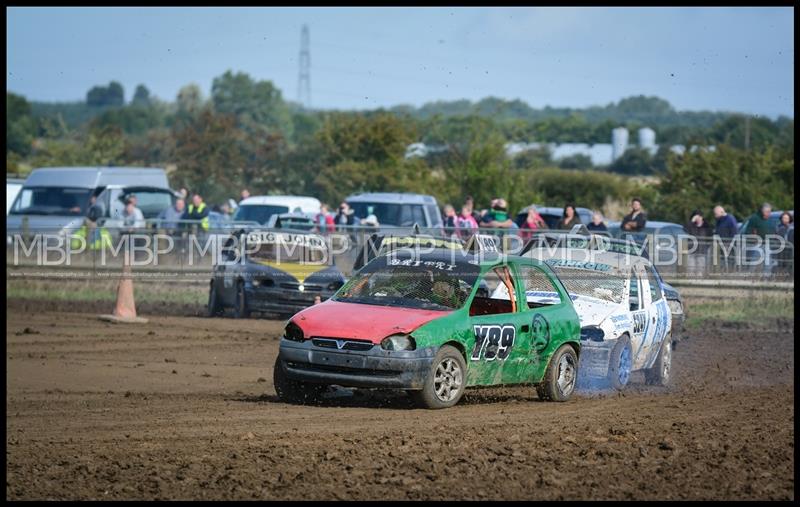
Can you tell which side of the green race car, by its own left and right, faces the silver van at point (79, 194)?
right

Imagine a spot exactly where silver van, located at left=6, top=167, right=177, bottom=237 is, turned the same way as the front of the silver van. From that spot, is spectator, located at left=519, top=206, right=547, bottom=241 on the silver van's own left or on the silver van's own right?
on the silver van's own left

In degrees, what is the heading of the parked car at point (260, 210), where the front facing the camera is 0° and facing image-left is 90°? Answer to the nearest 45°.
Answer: approximately 45°

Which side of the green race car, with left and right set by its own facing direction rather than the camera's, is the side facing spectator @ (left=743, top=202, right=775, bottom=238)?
back

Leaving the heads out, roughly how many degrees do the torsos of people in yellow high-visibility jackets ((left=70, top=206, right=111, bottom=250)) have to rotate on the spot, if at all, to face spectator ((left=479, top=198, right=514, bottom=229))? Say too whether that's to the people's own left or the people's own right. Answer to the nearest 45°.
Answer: approximately 90° to the people's own left

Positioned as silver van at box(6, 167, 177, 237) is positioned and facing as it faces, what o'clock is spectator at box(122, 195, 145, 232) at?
The spectator is roughly at 10 o'clock from the silver van.

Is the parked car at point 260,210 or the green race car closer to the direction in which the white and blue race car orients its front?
the green race car

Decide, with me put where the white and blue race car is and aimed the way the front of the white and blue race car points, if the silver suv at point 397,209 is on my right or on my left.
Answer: on my right

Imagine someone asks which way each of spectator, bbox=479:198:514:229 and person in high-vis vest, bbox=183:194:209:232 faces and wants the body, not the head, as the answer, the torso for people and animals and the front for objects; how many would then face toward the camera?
2

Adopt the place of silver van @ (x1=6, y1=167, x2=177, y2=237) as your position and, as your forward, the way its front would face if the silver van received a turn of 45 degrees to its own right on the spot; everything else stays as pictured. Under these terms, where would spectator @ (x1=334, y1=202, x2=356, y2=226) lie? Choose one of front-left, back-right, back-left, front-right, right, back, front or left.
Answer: back-left

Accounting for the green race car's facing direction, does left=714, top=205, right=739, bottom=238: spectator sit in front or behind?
behind
